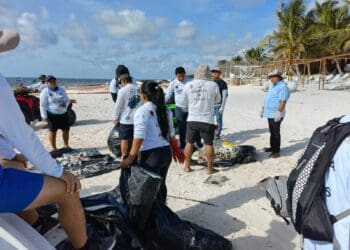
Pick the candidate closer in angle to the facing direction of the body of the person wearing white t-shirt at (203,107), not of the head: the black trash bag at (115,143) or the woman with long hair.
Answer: the black trash bag

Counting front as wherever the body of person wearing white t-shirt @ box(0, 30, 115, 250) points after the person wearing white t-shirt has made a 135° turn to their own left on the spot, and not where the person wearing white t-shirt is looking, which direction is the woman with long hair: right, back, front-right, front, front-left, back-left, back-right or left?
right

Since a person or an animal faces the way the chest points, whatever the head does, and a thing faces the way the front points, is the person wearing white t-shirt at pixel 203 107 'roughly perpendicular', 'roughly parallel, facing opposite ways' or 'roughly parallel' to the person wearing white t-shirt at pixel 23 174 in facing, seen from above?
roughly perpendicular

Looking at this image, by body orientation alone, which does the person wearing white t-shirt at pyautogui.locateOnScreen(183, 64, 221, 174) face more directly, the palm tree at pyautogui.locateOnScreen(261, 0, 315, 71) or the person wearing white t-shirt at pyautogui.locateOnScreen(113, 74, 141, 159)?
the palm tree

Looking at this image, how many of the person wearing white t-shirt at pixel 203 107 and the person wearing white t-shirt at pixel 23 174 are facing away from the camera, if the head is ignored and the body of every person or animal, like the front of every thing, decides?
1

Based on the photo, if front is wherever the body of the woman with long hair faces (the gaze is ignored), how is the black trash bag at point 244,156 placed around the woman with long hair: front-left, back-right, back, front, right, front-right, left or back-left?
right

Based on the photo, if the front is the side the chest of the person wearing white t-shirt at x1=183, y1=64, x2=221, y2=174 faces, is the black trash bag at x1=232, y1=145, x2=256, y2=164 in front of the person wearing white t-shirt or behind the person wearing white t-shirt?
in front

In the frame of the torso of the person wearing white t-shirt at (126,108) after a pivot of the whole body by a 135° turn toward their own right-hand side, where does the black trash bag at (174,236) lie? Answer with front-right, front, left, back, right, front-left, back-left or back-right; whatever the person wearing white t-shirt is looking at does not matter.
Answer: right

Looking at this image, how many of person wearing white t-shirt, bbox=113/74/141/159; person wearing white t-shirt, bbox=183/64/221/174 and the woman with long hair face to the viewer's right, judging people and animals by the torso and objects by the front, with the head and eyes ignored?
0

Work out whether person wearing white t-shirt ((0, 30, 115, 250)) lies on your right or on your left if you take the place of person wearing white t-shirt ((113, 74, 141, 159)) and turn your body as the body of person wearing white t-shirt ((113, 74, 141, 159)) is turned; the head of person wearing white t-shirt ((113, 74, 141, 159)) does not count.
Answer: on your left

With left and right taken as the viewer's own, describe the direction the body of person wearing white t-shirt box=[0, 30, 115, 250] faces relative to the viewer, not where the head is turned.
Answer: facing to the right of the viewer

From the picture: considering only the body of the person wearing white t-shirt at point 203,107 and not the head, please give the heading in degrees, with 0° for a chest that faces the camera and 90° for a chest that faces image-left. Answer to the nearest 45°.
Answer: approximately 180°

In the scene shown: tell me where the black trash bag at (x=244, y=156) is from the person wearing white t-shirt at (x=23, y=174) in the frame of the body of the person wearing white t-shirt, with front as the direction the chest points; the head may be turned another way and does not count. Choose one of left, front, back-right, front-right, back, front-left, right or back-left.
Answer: front-left

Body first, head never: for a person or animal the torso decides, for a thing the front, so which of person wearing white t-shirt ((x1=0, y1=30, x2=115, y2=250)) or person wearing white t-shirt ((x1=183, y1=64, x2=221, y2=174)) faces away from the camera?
person wearing white t-shirt ((x1=183, y1=64, x2=221, y2=174))

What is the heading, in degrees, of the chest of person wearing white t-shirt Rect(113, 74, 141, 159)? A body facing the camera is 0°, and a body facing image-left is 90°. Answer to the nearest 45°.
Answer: approximately 135°

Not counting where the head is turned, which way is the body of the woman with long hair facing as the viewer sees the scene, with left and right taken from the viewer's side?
facing away from the viewer and to the left of the viewer
